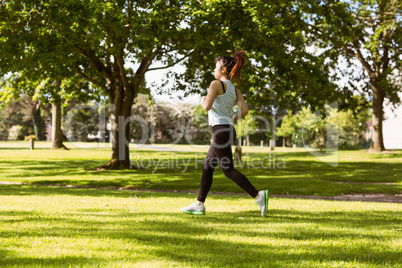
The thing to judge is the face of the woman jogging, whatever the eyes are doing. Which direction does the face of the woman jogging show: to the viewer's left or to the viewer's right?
to the viewer's left

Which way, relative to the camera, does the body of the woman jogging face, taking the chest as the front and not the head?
to the viewer's left

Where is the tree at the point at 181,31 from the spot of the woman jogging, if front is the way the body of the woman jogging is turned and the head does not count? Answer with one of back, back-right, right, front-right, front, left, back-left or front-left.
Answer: right
